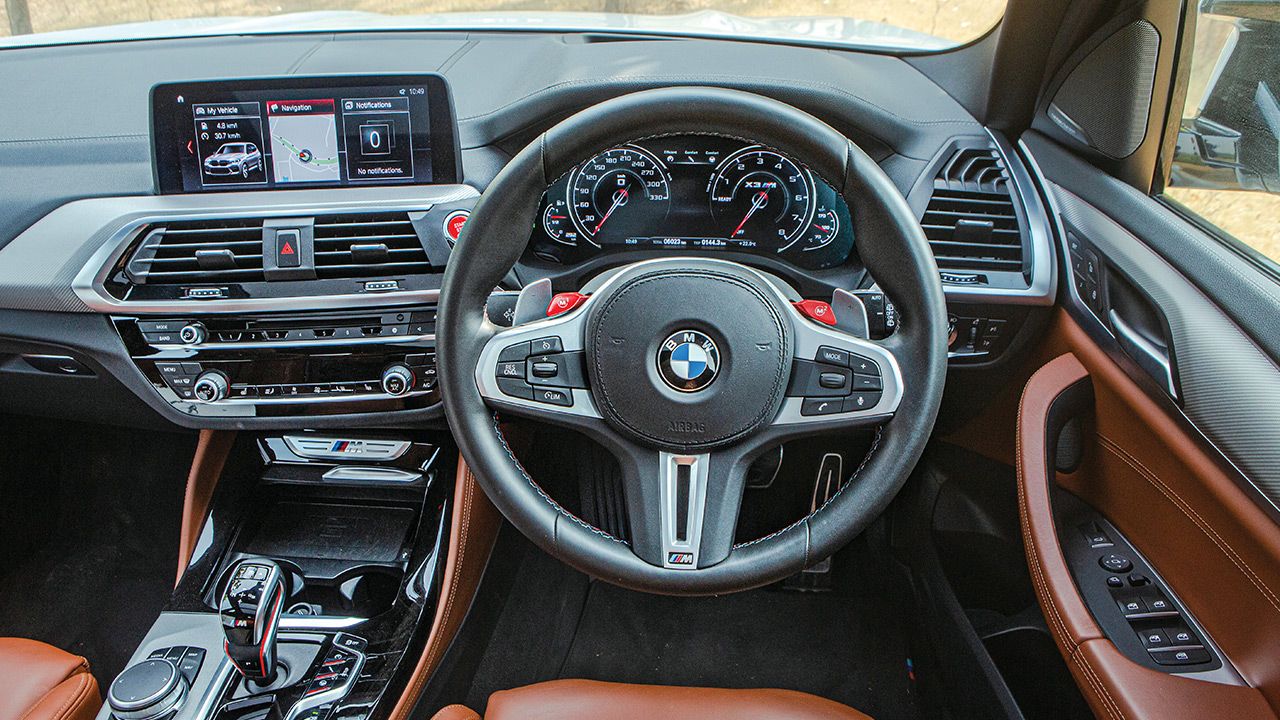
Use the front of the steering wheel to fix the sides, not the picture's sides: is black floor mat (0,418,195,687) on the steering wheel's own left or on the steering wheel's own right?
on the steering wheel's own right

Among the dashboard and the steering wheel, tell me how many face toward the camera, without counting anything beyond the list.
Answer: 2

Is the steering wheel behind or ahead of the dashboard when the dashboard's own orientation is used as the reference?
ahead

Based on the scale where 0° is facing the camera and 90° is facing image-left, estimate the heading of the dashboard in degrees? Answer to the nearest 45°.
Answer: approximately 0°

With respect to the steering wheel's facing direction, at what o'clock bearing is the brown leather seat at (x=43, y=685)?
The brown leather seat is roughly at 3 o'clock from the steering wheel.

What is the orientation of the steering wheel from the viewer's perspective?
toward the camera
